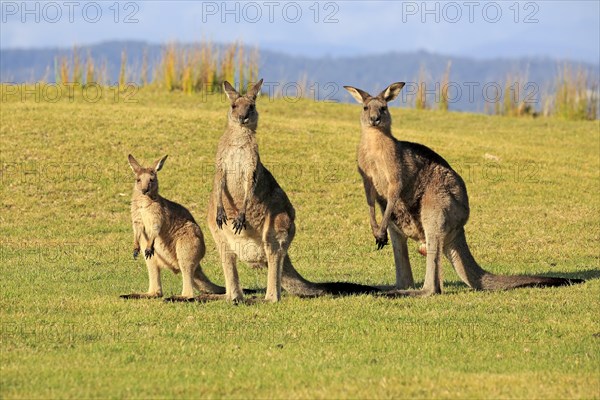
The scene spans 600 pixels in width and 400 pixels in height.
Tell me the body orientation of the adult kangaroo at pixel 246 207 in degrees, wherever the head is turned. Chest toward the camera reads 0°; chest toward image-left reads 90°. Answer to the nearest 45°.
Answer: approximately 45°

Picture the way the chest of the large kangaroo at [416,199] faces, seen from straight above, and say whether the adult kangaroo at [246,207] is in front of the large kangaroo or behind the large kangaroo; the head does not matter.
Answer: in front

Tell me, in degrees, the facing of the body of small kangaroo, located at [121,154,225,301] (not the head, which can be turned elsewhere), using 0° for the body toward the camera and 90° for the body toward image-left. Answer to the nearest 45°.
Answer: approximately 45°

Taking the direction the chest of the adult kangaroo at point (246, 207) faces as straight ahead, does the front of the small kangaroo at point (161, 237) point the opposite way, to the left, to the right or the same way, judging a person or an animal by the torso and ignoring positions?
the same way

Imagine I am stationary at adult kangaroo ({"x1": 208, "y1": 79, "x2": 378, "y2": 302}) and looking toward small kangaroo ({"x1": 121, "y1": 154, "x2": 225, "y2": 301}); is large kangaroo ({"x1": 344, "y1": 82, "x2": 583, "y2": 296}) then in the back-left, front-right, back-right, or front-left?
back-right

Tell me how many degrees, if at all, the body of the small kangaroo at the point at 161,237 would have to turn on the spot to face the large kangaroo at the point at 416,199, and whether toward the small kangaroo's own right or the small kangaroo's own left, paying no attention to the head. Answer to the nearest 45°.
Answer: approximately 135° to the small kangaroo's own left

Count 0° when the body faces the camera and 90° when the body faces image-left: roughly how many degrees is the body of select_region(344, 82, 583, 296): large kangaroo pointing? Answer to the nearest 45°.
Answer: approximately 45°

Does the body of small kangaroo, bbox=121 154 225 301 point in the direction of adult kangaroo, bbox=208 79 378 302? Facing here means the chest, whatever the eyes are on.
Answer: no

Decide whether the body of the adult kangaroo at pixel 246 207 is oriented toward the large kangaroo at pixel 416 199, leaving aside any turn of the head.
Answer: no

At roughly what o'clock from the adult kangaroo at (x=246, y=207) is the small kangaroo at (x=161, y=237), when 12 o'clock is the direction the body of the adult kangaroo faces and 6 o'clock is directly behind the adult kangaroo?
The small kangaroo is roughly at 2 o'clock from the adult kangaroo.

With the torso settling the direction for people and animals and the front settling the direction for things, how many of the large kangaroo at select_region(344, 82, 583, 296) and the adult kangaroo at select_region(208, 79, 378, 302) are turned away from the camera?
0

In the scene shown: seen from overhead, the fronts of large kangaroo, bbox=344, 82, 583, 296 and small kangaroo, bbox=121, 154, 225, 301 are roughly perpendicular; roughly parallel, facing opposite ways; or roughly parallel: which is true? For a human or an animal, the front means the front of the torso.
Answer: roughly parallel

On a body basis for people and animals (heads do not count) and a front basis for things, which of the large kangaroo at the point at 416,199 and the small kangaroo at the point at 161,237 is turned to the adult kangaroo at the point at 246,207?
the large kangaroo at the point at 416,199

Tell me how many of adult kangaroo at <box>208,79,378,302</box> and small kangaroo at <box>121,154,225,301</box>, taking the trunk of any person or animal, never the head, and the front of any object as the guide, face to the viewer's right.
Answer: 0

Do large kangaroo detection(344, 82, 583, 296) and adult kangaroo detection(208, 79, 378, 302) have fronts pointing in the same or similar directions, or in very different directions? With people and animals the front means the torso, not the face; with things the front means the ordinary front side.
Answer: same or similar directions
